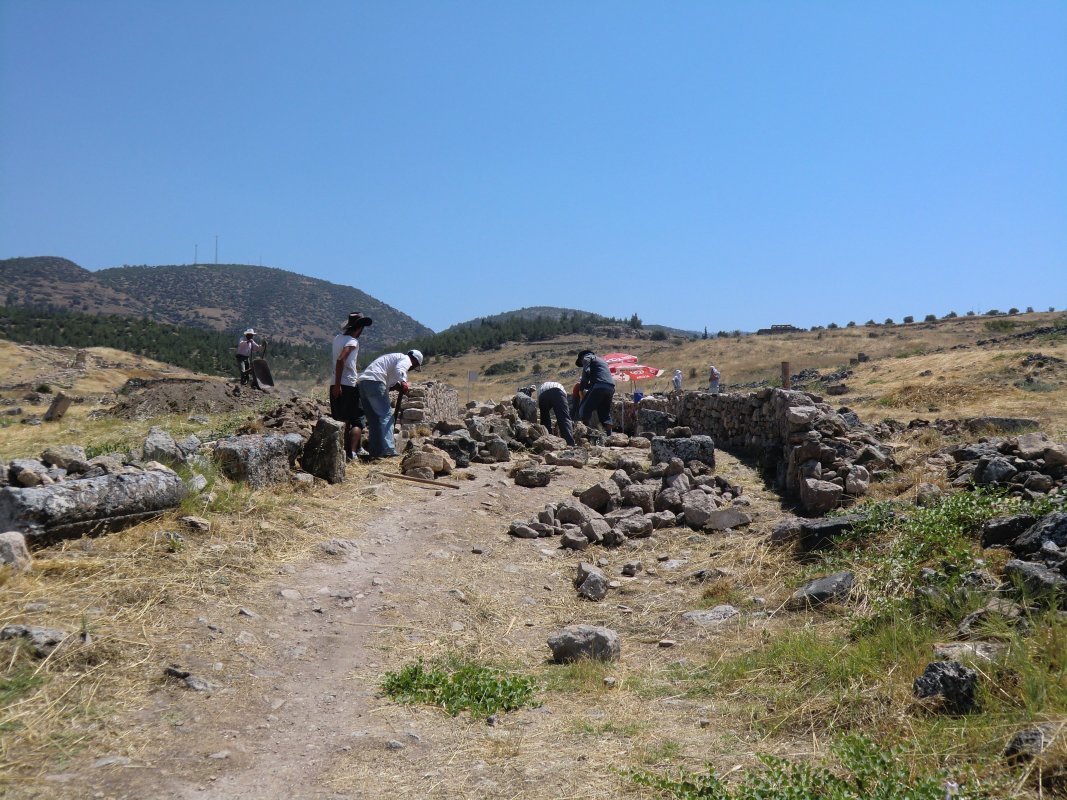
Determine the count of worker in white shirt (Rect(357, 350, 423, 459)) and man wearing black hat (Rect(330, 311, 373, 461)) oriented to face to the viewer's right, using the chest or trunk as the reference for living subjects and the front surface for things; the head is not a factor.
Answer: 2

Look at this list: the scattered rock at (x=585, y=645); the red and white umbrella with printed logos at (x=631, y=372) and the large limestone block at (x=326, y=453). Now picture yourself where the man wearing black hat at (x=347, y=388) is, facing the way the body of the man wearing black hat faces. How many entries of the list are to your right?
2

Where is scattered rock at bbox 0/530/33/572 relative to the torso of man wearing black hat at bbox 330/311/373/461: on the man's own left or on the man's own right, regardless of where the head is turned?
on the man's own right

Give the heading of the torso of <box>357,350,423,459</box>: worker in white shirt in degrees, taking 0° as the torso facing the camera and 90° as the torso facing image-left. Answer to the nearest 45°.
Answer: approximately 270°

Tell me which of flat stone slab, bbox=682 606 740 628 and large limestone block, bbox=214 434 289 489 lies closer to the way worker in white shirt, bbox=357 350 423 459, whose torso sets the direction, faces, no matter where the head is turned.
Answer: the flat stone slab

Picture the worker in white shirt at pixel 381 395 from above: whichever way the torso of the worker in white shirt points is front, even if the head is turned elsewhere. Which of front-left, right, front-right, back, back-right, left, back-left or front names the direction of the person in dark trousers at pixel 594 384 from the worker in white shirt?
front-left

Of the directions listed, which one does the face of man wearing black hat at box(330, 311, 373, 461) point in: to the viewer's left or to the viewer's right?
to the viewer's right

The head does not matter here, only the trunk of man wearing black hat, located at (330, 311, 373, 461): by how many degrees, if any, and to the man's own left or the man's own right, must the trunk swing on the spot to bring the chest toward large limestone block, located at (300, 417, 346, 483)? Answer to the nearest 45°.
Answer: approximately 90° to the man's own right

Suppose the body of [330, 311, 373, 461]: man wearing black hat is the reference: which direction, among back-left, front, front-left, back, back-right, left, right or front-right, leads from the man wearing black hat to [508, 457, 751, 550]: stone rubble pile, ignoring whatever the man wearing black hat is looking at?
front-right

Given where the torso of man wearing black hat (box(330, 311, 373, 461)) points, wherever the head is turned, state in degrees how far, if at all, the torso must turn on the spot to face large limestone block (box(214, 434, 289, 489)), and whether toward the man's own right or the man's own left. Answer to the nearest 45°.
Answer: approximately 90° to the man's own right

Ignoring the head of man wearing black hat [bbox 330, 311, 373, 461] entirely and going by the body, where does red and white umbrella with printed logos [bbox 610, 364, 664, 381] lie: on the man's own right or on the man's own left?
on the man's own left

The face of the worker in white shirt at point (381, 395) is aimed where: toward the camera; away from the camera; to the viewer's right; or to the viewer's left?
to the viewer's right

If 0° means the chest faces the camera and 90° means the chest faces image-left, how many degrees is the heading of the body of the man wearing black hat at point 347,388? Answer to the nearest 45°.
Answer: approximately 270°
